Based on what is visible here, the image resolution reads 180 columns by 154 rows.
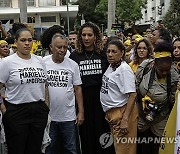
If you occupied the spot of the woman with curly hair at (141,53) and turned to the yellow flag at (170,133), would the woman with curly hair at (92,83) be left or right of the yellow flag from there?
right

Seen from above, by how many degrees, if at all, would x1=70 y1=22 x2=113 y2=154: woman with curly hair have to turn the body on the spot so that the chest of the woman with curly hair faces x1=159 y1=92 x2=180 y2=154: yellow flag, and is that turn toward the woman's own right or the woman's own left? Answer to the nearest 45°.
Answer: approximately 45° to the woman's own left

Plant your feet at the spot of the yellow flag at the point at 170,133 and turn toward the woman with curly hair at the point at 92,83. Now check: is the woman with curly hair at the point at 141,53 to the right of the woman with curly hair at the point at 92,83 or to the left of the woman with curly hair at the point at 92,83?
right

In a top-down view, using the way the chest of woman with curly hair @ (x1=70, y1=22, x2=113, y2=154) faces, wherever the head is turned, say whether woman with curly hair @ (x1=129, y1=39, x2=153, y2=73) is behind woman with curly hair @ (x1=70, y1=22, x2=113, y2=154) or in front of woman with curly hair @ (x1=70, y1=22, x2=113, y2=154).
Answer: behind

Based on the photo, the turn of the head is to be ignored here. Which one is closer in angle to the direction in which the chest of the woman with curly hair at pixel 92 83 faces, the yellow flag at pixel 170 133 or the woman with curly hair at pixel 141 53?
the yellow flag

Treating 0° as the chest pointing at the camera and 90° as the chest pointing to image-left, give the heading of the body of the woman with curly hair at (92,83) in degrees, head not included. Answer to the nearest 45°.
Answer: approximately 0°
